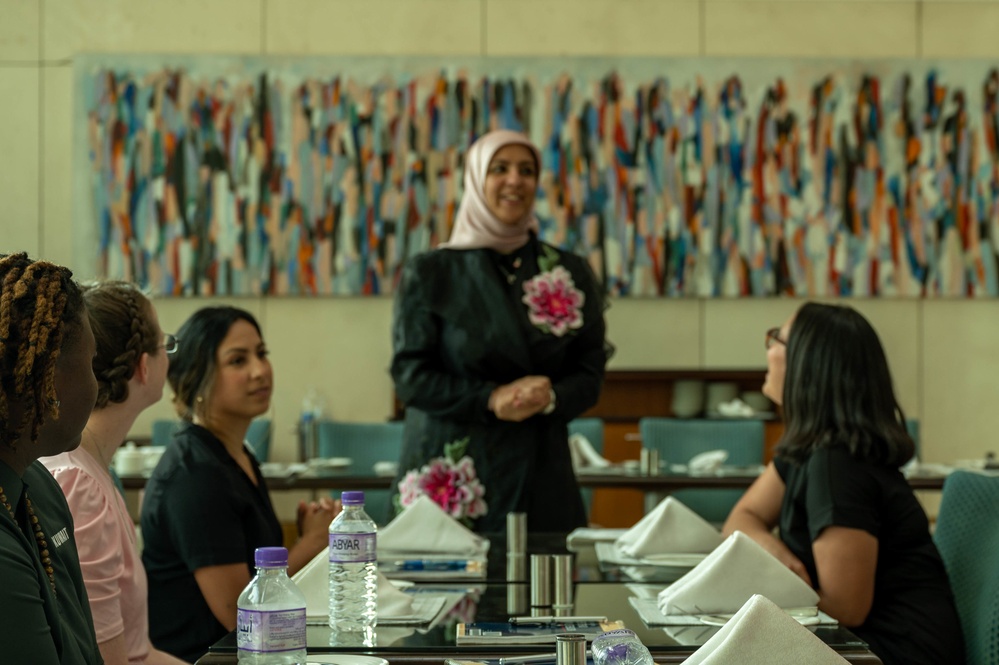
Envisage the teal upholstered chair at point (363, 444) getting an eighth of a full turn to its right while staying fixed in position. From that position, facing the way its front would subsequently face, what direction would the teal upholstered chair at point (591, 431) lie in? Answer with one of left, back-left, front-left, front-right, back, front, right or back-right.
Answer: back-left

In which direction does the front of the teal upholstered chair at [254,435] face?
toward the camera

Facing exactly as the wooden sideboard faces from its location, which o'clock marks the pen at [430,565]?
The pen is roughly at 12 o'clock from the wooden sideboard.

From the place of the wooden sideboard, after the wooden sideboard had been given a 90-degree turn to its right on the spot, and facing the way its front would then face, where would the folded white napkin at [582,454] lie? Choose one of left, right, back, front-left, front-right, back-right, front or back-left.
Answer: left

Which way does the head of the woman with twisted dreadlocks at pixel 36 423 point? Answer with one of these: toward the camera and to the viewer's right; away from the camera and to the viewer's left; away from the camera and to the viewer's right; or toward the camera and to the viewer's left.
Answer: away from the camera and to the viewer's right

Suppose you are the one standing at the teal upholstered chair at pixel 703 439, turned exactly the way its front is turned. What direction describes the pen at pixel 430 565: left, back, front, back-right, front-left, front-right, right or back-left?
front

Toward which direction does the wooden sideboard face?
toward the camera

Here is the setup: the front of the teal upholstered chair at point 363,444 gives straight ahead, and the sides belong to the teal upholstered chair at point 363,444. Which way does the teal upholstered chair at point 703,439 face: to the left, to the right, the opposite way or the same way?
the same way

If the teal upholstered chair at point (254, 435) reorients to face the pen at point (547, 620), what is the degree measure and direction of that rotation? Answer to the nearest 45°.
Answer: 0° — it already faces it

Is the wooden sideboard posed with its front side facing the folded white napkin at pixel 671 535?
yes

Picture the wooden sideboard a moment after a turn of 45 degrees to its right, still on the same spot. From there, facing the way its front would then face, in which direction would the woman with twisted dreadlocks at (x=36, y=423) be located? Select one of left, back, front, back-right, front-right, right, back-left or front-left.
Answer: front-left

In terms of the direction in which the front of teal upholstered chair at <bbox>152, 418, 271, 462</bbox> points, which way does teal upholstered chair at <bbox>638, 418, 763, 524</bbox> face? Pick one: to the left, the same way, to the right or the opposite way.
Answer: the same way

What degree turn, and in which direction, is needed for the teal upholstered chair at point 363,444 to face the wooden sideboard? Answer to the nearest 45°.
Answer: approximately 135° to its left

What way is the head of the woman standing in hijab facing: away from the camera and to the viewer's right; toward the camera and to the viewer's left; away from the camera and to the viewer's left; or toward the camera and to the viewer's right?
toward the camera and to the viewer's right

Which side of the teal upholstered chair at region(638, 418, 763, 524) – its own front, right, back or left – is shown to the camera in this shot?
front

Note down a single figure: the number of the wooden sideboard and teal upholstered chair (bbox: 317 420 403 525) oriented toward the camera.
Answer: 2
